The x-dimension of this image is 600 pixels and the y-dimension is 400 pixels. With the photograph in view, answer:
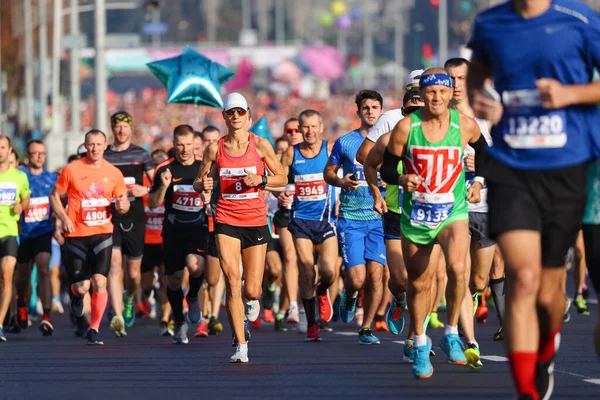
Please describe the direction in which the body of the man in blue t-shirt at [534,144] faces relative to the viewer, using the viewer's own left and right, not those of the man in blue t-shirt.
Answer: facing the viewer

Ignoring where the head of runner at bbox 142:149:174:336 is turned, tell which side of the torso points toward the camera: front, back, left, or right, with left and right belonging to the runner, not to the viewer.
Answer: front

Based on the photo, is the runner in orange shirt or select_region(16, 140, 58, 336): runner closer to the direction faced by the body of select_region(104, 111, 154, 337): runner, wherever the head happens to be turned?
the runner in orange shirt

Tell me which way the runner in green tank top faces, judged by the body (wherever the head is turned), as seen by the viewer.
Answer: toward the camera

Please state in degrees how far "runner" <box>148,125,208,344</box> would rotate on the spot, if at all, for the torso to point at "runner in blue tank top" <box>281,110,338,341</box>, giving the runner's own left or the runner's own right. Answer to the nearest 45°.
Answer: approximately 90° to the runner's own left

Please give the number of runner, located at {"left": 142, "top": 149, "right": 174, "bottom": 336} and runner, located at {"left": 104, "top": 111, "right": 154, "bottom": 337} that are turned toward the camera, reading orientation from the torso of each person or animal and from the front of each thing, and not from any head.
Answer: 2

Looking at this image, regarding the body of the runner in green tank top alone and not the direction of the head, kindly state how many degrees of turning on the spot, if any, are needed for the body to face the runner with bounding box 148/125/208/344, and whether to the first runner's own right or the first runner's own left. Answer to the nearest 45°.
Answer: approximately 135° to the first runner's own right

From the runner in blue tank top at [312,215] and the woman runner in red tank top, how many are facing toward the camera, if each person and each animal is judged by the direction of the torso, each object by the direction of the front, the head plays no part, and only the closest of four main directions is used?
2
